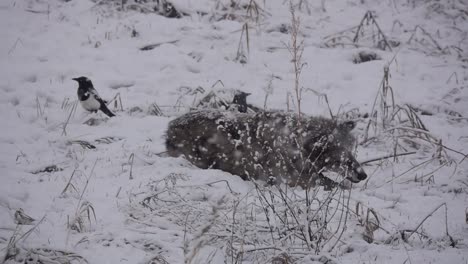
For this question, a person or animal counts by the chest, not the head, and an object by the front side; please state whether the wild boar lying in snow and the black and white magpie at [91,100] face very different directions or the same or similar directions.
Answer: very different directions

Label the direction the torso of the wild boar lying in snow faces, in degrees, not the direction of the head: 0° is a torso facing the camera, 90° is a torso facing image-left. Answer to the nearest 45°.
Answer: approximately 270°

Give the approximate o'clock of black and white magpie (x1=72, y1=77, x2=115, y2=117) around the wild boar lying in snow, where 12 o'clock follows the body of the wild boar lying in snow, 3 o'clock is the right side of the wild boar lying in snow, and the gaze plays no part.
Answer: The black and white magpie is roughly at 7 o'clock from the wild boar lying in snow.

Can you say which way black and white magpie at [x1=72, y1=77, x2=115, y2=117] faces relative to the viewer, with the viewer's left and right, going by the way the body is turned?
facing to the left of the viewer

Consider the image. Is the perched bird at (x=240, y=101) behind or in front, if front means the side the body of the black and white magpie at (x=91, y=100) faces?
behind

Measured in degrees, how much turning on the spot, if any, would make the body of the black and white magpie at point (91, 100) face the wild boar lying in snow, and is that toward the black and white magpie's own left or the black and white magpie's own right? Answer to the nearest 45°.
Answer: approximately 135° to the black and white magpie's own left

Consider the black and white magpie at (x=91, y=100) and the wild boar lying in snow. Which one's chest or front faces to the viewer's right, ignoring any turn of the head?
the wild boar lying in snow
